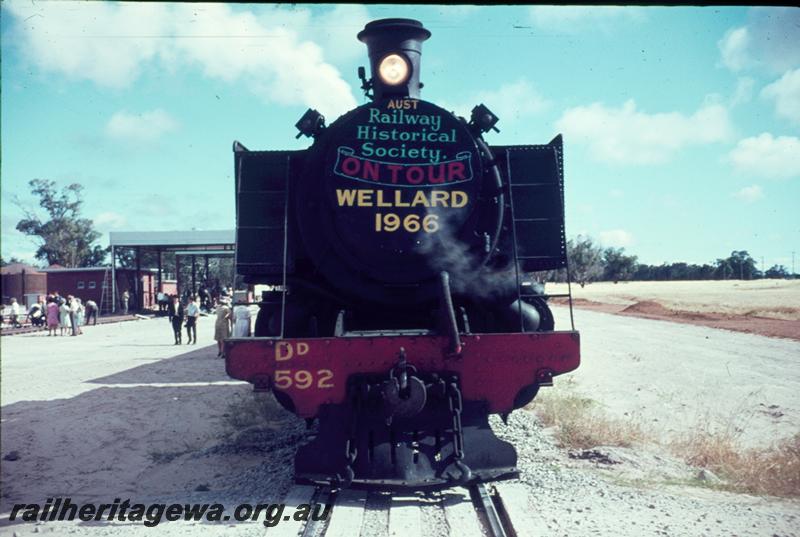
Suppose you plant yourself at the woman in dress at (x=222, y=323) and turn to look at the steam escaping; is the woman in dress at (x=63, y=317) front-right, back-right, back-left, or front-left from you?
back-right

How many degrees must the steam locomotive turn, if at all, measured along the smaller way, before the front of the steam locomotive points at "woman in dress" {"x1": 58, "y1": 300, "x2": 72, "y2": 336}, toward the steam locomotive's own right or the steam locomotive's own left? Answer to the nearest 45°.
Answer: approximately 135° to the steam locomotive's own right

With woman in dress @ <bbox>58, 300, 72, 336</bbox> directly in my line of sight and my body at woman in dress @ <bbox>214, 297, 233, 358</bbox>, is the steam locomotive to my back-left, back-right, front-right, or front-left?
back-left

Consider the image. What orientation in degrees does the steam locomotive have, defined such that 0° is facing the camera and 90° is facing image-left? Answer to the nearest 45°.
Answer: approximately 0°

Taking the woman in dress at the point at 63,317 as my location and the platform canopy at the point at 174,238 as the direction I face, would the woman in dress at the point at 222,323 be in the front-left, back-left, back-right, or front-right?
back-right

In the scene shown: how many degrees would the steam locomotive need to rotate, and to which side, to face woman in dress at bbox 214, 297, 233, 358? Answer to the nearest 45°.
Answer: approximately 135° to its right

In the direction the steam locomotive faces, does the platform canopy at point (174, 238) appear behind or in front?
behind
